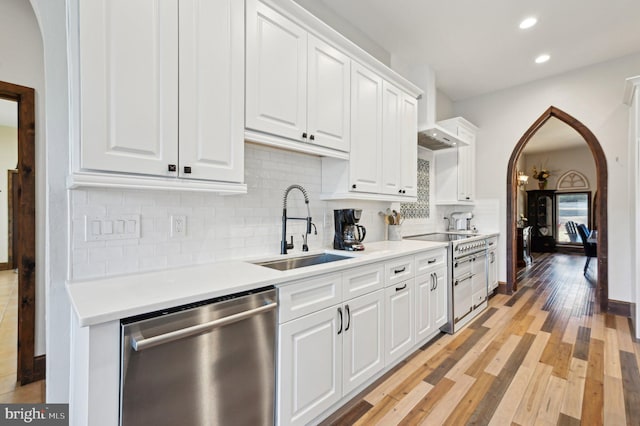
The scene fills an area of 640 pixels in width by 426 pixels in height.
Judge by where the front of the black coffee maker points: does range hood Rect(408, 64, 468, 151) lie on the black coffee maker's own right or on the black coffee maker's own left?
on the black coffee maker's own left

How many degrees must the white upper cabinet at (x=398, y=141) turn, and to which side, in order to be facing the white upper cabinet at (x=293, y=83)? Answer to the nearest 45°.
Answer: approximately 90° to its right

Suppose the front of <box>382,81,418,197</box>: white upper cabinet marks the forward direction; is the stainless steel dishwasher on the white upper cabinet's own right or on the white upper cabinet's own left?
on the white upper cabinet's own right

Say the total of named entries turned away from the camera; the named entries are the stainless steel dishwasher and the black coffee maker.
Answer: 0

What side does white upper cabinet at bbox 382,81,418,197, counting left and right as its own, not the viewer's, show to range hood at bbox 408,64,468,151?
left

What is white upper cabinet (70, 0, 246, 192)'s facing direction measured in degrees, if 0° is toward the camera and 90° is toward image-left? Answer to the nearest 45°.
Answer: approximately 315°

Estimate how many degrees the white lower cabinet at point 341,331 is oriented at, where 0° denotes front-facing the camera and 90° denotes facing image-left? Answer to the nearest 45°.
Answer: approximately 315°

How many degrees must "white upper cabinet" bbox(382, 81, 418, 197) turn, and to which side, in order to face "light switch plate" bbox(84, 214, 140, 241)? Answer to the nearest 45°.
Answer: approximately 90° to its right

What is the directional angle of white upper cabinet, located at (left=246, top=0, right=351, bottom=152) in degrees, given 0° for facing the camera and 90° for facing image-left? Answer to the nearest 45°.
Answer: approximately 315°

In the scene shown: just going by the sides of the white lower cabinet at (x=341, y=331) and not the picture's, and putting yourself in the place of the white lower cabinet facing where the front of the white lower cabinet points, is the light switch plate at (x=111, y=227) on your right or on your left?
on your right

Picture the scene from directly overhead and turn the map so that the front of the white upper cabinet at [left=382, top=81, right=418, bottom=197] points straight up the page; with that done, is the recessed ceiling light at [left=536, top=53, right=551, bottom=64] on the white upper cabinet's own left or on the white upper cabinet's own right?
on the white upper cabinet's own left

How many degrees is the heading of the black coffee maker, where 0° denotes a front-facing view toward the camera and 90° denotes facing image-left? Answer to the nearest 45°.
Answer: approximately 315°

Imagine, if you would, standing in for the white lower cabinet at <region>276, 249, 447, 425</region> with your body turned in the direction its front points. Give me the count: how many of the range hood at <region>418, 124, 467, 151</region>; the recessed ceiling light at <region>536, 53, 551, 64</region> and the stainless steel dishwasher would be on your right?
1

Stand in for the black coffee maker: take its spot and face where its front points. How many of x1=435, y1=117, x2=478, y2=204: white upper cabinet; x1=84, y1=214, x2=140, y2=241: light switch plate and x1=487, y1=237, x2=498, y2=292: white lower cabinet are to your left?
2

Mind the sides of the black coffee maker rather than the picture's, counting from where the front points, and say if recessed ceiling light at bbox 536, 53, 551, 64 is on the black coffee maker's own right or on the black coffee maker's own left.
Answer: on the black coffee maker's own left
